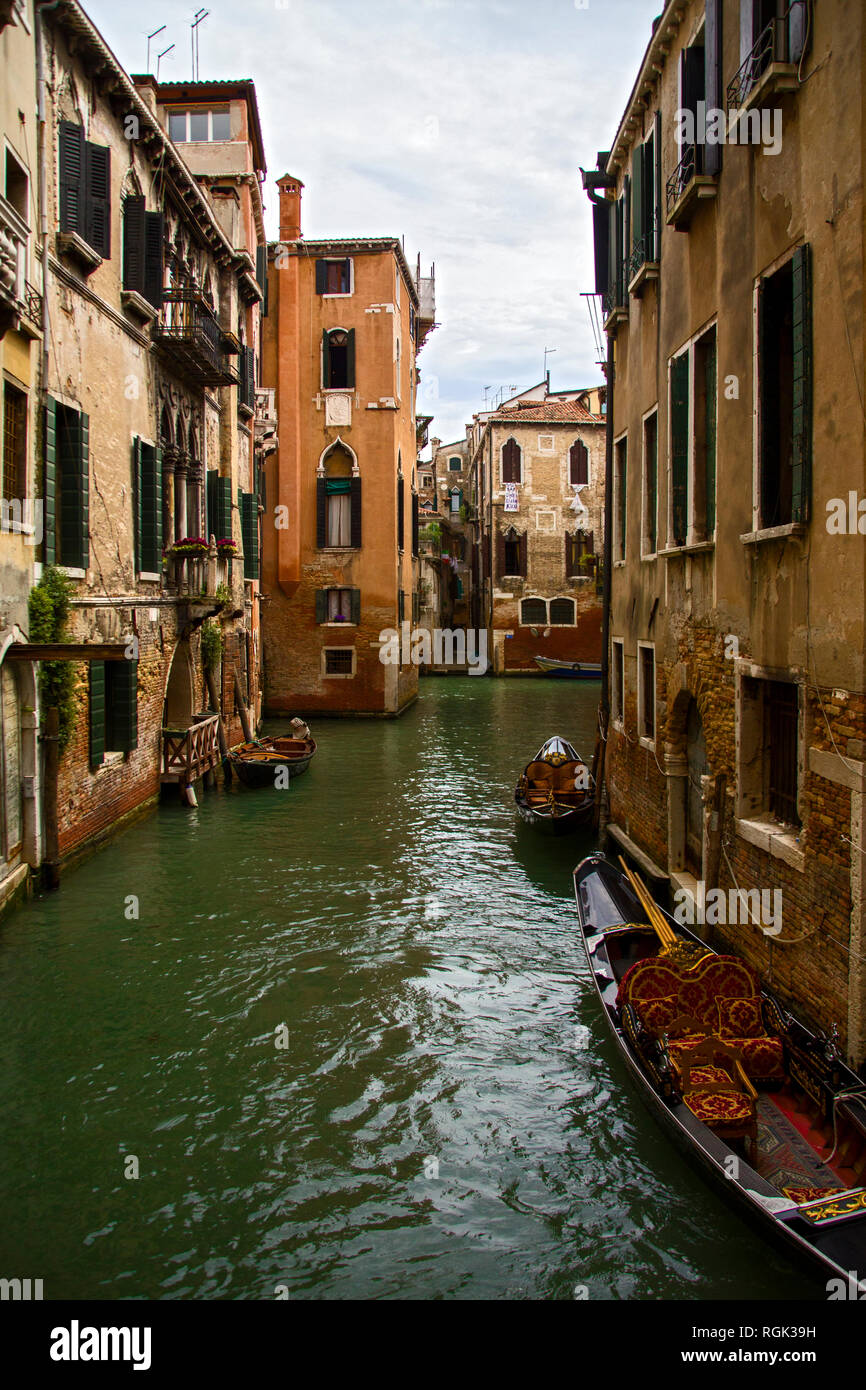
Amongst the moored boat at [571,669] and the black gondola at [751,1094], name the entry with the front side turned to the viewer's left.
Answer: the moored boat

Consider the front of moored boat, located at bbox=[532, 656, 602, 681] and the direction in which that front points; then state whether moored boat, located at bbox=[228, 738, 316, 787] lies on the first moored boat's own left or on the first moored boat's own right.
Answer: on the first moored boat's own left

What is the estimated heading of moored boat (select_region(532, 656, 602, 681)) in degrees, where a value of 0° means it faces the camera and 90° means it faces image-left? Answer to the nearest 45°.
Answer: approximately 90°

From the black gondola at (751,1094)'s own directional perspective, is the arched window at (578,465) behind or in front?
behind

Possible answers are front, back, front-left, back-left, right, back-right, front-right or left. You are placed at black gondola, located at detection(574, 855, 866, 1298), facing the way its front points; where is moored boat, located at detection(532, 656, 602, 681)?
back-left
